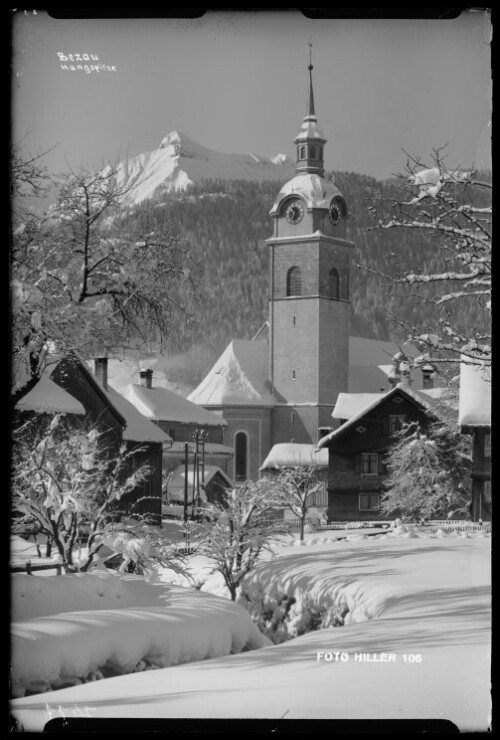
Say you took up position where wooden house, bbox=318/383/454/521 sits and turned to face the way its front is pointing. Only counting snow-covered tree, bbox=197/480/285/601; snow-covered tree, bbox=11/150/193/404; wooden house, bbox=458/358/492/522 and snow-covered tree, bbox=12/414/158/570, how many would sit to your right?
3

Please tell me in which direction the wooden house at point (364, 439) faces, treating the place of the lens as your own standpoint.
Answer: facing the viewer

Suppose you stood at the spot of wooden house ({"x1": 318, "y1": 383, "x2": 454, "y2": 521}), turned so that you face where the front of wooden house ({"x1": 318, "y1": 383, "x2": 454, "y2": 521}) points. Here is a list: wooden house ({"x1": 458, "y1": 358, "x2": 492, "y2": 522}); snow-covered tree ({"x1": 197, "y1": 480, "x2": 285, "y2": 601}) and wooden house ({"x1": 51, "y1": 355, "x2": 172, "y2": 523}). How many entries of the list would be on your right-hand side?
2

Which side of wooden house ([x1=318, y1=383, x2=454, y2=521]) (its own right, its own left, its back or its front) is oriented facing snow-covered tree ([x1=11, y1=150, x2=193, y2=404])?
right

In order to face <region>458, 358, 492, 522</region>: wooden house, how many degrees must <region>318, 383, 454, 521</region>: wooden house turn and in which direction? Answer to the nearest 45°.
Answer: approximately 45° to its left

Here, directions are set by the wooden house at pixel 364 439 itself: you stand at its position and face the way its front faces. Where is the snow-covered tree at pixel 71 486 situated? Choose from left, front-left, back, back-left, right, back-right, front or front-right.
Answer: right

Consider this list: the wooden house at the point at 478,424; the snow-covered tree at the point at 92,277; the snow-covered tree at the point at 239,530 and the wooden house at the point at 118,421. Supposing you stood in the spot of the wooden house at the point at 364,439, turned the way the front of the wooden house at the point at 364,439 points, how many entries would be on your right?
3

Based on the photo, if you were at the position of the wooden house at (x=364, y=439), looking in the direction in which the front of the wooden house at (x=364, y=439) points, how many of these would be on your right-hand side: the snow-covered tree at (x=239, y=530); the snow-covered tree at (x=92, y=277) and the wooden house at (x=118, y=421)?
3
